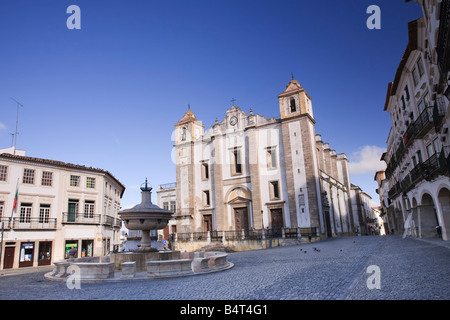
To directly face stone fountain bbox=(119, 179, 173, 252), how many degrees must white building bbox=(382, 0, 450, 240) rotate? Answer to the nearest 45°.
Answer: approximately 45° to its left

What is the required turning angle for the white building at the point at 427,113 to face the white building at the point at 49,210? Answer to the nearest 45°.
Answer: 0° — it already faces it

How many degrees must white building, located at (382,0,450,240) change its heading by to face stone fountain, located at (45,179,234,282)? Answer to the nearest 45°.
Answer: approximately 45° to its left

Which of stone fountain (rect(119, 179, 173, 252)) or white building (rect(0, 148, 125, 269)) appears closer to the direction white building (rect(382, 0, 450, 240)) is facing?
the white building

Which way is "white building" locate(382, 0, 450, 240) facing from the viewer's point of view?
to the viewer's left

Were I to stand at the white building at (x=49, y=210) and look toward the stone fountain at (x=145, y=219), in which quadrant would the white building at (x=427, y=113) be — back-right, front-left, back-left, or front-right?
front-left

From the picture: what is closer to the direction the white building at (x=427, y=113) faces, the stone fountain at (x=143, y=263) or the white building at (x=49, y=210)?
the white building

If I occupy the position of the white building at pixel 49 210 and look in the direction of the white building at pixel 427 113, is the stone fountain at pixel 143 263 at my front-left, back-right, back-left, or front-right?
front-right

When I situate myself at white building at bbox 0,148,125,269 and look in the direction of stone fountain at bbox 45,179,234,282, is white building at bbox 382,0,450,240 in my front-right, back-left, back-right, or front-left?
front-left
